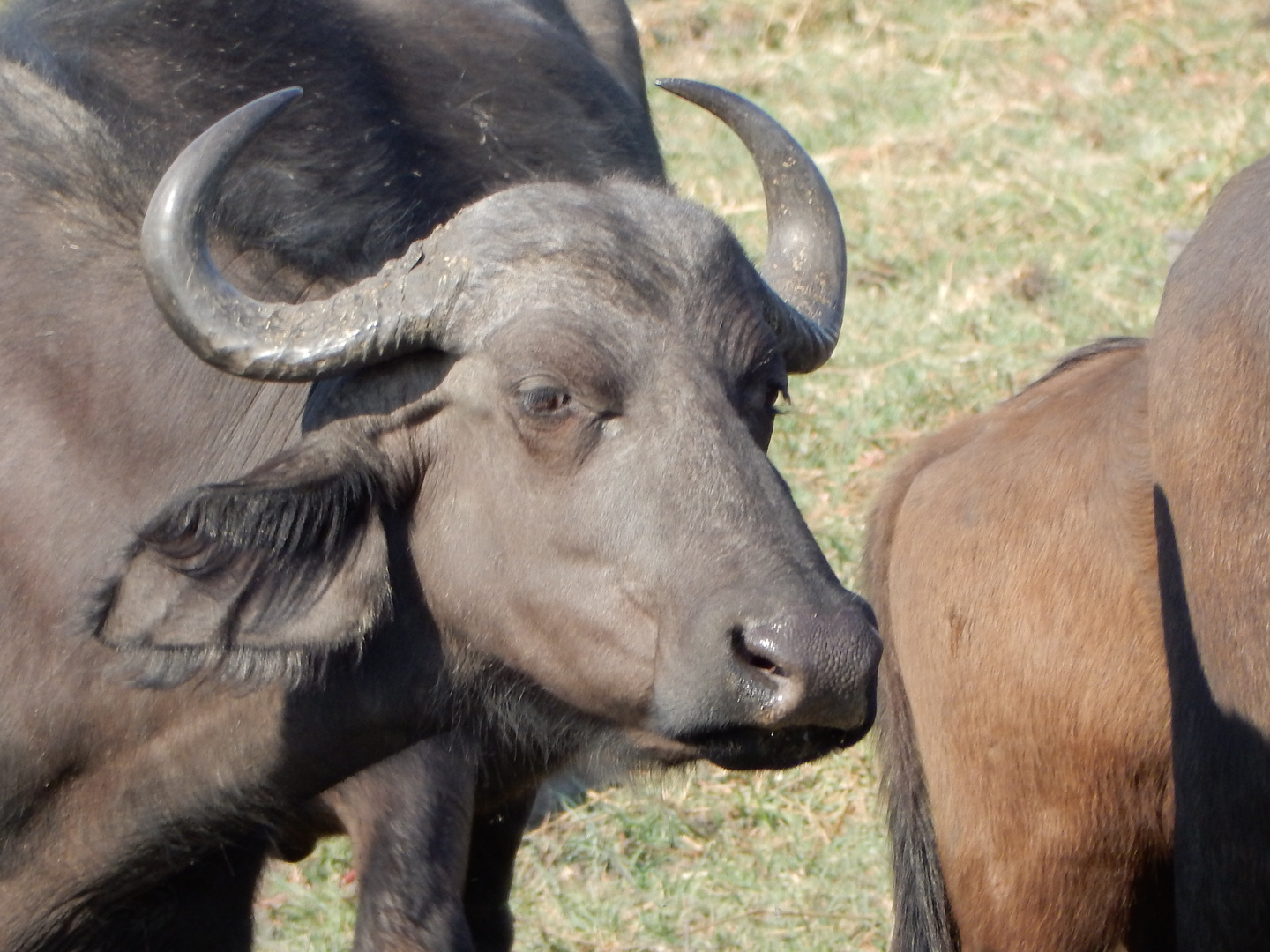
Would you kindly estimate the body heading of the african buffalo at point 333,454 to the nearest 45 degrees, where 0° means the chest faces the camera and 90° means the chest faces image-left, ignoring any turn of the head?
approximately 315°

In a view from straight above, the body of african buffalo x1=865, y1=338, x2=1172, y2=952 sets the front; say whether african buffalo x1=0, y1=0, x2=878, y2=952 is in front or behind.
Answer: behind

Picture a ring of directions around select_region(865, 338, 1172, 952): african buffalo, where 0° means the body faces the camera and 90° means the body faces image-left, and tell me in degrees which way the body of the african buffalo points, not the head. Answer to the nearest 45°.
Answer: approximately 270°

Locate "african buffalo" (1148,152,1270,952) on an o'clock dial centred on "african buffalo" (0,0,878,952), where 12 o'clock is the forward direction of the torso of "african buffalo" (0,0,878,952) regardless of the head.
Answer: "african buffalo" (1148,152,1270,952) is roughly at 11 o'clock from "african buffalo" (0,0,878,952).
